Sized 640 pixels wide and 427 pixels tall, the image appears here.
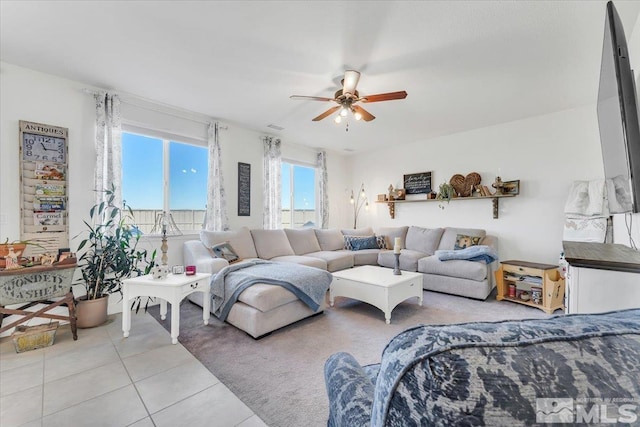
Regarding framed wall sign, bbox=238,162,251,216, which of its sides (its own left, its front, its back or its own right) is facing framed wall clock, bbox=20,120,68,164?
right

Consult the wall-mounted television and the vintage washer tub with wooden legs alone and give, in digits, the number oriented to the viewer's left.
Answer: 1

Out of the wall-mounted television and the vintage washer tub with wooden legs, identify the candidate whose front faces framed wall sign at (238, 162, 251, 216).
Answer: the wall-mounted television

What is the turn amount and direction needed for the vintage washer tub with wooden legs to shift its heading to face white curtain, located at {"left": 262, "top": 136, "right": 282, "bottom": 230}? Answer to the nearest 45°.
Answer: approximately 90° to its left

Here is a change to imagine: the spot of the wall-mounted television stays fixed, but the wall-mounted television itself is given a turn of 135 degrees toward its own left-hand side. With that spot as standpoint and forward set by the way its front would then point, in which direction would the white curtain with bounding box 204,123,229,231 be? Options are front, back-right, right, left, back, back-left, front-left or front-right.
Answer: back-right

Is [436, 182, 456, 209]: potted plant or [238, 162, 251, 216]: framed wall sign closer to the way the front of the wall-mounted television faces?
the framed wall sign

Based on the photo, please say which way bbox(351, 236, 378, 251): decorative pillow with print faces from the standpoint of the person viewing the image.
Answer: facing the viewer

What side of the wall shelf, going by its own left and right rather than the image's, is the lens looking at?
front

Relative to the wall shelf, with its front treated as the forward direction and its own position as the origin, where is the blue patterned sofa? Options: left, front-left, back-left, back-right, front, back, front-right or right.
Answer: front

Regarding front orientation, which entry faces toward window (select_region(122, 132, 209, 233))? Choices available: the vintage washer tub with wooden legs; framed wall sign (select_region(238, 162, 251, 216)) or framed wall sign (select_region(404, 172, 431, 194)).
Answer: framed wall sign (select_region(404, 172, 431, 194))

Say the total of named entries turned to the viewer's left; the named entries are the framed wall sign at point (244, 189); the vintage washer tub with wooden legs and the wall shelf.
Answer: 0

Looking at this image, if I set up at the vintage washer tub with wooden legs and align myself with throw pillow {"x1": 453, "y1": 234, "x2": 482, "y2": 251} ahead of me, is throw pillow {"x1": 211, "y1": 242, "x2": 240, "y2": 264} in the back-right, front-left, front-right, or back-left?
front-left

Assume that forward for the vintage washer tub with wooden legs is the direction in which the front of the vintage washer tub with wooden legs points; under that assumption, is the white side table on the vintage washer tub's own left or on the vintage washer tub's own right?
on the vintage washer tub's own left

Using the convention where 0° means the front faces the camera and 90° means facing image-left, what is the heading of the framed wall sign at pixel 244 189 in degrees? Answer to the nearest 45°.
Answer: approximately 315°
